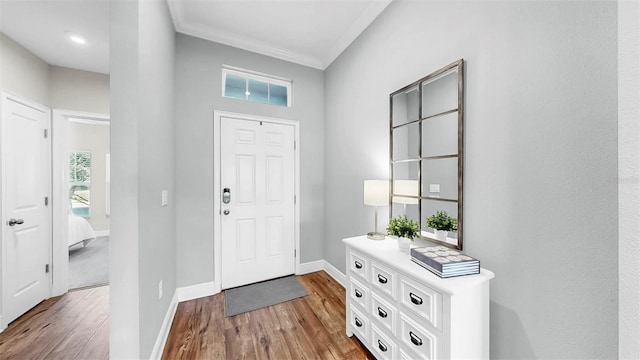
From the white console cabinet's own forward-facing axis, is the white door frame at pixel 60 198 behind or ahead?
ahead

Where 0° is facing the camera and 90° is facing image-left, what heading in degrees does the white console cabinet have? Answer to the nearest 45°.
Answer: approximately 45°

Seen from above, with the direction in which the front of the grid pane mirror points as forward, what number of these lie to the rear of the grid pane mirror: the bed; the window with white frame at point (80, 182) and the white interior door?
0

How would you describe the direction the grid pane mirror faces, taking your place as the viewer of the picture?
facing the viewer and to the left of the viewer

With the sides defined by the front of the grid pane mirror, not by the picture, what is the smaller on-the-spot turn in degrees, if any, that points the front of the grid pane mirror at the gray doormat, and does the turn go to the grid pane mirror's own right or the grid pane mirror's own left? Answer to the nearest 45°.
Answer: approximately 45° to the grid pane mirror's own right
